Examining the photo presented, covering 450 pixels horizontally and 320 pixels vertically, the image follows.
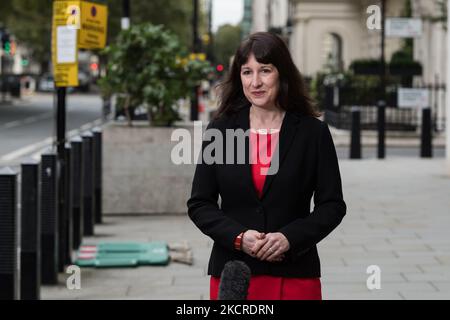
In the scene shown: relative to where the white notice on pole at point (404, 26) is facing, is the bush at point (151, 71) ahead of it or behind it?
ahead

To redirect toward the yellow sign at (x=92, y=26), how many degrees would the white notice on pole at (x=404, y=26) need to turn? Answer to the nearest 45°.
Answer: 0° — it already faces it

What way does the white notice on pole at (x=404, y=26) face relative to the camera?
toward the camera

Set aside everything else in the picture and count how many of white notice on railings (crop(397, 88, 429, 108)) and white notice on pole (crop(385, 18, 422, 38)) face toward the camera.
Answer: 2

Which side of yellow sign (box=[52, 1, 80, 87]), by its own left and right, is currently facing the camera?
front

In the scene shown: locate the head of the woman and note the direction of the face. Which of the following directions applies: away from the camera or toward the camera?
toward the camera

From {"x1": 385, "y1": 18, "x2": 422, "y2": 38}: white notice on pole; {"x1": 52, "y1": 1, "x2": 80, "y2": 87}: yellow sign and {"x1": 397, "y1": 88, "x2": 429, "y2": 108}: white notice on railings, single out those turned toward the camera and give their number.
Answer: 3

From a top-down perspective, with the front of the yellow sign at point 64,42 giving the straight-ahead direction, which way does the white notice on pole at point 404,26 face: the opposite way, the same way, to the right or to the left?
the same way

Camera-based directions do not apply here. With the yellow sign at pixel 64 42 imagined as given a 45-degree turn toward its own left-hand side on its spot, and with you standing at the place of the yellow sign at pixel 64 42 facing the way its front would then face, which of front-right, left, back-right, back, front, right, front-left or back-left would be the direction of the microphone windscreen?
front-right

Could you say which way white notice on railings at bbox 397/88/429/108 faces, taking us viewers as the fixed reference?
facing the viewer

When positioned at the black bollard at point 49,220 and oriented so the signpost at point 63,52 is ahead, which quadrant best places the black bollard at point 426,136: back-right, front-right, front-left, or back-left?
front-right

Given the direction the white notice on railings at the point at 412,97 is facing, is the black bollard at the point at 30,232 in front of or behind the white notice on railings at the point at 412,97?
in front

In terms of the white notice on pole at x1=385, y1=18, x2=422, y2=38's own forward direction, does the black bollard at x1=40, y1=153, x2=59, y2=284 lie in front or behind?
in front

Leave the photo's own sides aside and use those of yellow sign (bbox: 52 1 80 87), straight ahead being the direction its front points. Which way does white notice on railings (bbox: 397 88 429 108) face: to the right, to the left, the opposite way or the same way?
the same way
